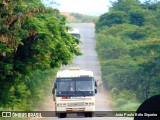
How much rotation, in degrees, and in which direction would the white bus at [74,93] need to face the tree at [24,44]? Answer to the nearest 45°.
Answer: approximately 45° to its right

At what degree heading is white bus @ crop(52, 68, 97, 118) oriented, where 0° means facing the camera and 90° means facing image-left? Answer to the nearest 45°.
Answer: approximately 0°
